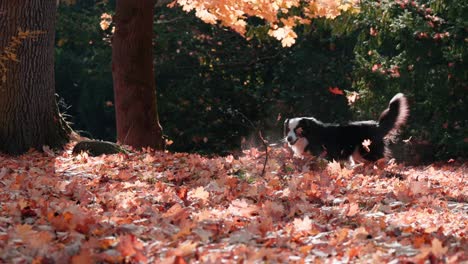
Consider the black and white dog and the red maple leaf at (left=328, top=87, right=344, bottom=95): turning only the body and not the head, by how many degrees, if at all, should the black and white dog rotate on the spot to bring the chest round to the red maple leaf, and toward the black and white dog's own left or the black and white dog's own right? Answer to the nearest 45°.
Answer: approximately 90° to the black and white dog's own right

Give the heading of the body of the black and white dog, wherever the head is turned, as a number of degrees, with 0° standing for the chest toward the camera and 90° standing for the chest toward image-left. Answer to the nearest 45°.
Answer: approximately 90°

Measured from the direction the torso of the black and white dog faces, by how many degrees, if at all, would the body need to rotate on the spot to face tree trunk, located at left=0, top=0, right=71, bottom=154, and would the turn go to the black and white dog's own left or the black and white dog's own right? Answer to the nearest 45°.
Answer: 0° — it already faces it

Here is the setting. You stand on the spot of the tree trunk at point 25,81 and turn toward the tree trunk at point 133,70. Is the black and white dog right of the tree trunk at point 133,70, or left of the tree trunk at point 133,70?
right

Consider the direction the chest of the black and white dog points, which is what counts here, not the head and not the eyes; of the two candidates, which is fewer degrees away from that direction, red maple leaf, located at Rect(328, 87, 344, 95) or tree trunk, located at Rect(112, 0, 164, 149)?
the tree trunk

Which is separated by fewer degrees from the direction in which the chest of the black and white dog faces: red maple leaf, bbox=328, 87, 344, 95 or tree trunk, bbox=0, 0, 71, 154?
the tree trunk

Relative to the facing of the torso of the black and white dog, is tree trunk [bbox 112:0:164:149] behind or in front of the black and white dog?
in front
